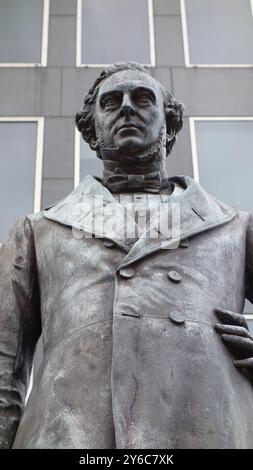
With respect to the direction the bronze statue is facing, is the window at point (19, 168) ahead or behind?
behind

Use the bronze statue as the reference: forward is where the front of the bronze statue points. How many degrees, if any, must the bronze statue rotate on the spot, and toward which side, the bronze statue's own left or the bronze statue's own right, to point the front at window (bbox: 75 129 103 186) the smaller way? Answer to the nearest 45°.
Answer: approximately 180°

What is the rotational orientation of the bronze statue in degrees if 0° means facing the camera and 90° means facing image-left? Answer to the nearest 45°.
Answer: approximately 0°
